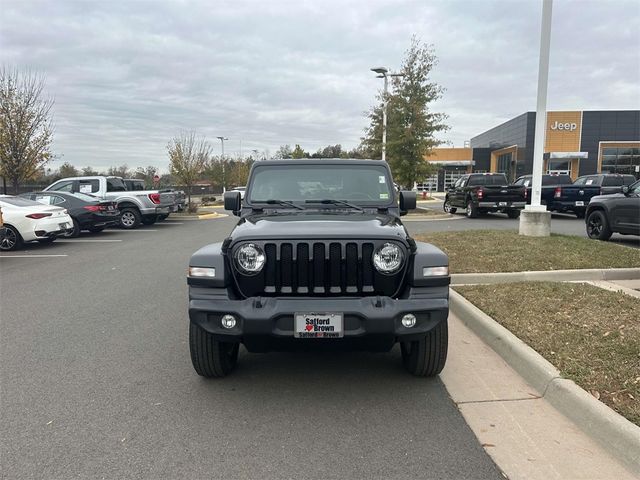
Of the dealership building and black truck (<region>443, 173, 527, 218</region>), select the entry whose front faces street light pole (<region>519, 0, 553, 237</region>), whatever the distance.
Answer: the dealership building

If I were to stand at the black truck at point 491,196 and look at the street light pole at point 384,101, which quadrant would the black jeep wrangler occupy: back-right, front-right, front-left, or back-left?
back-left

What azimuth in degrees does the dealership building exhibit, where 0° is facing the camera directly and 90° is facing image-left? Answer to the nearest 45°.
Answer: approximately 0°

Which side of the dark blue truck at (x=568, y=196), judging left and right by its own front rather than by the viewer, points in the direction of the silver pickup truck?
left

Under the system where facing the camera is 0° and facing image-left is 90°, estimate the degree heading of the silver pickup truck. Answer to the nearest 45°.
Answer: approximately 135°

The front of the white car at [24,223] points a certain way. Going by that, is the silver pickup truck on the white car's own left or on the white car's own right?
on the white car's own right

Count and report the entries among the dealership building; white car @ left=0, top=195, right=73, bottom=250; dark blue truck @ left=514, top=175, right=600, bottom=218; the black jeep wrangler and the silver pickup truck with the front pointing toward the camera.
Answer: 2

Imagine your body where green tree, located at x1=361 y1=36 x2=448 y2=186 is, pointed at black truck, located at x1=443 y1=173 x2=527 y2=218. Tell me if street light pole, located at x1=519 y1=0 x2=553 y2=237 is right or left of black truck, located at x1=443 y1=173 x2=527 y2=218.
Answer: right
